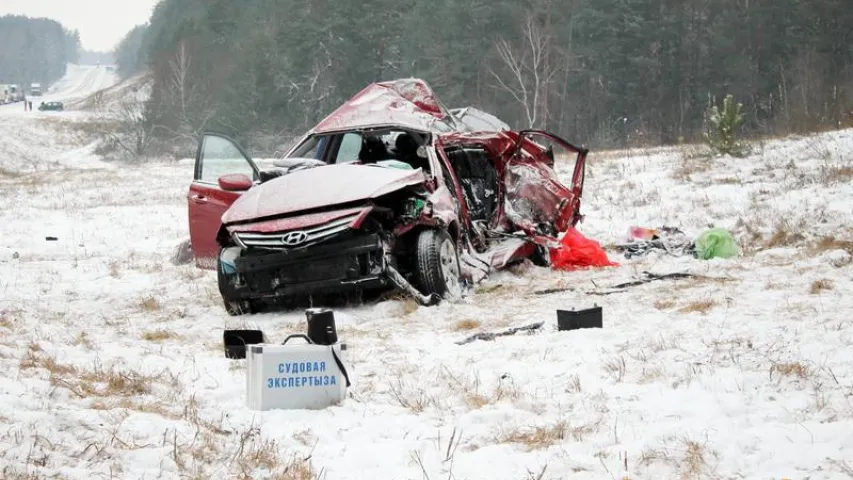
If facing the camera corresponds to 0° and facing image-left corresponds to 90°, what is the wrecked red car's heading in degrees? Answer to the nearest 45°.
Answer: approximately 45°

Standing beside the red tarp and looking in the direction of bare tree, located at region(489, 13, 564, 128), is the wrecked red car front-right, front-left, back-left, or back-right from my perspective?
back-left

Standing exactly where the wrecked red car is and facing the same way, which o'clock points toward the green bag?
The green bag is roughly at 7 o'clock from the wrecked red car.

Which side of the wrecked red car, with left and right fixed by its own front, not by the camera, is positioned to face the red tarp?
back

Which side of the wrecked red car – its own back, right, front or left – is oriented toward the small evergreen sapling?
back

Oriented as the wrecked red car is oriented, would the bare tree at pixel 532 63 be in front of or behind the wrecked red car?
behind

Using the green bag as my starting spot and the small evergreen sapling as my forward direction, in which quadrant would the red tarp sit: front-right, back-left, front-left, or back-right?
back-left
